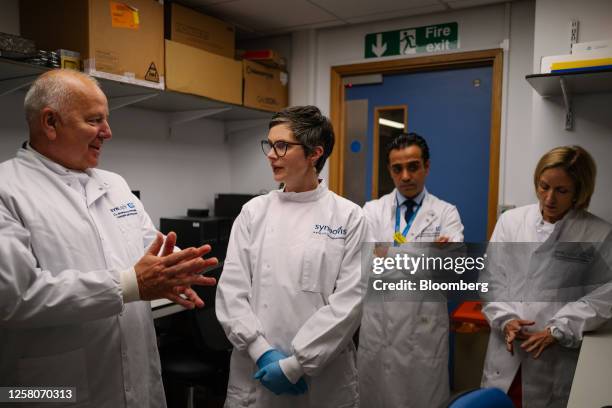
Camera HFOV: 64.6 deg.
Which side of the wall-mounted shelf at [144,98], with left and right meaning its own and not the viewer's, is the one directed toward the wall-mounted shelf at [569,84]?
front

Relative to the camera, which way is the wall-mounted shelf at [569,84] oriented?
toward the camera

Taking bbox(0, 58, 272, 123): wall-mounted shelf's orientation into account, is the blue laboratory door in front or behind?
in front

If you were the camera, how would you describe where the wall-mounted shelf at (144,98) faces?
facing the viewer and to the right of the viewer

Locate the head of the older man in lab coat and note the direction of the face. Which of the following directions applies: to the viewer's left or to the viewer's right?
to the viewer's right

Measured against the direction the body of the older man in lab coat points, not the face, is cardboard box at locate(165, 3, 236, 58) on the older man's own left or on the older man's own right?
on the older man's own left

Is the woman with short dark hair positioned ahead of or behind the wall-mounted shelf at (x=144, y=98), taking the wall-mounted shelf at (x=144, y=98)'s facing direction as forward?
ahead

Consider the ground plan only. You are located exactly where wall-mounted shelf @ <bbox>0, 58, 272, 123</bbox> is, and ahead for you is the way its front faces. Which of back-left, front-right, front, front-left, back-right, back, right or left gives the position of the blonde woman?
front

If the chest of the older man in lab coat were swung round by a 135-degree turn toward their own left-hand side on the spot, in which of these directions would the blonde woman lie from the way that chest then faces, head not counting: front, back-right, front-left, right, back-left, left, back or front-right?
right

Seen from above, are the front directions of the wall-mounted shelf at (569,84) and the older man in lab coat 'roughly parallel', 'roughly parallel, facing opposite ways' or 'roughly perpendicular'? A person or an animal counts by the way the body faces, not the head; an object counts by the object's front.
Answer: roughly perpendicular

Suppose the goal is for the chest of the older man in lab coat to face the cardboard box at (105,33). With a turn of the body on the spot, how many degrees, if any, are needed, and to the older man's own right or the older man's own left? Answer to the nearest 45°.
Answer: approximately 135° to the older man's own left

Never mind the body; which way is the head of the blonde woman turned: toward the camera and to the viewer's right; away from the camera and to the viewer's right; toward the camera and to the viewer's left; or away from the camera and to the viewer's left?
toward the camera and to the viewer's left
